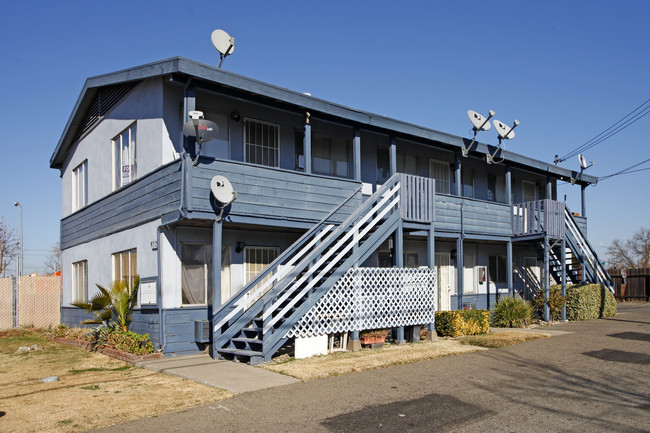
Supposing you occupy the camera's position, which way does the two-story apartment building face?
facing the viewer and to the right of the viewer

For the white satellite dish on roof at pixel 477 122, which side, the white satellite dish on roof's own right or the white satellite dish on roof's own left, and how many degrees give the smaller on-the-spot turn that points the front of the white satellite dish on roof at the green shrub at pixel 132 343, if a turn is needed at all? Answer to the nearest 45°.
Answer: approximately 90° to the white satellite dish on roof's own right

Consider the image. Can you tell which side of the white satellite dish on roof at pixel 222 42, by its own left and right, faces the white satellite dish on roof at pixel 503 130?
left

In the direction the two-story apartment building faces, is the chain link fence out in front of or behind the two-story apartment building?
behind

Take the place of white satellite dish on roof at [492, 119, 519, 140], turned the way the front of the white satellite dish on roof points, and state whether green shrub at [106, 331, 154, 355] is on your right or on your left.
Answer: on your right

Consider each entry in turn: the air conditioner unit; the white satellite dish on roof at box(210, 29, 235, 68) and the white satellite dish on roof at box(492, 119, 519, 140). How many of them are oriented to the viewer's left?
0

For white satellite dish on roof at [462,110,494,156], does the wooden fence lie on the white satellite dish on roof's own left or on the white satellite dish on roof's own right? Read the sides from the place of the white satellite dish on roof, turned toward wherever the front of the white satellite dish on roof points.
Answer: on the white satellite dish on roof's own left
